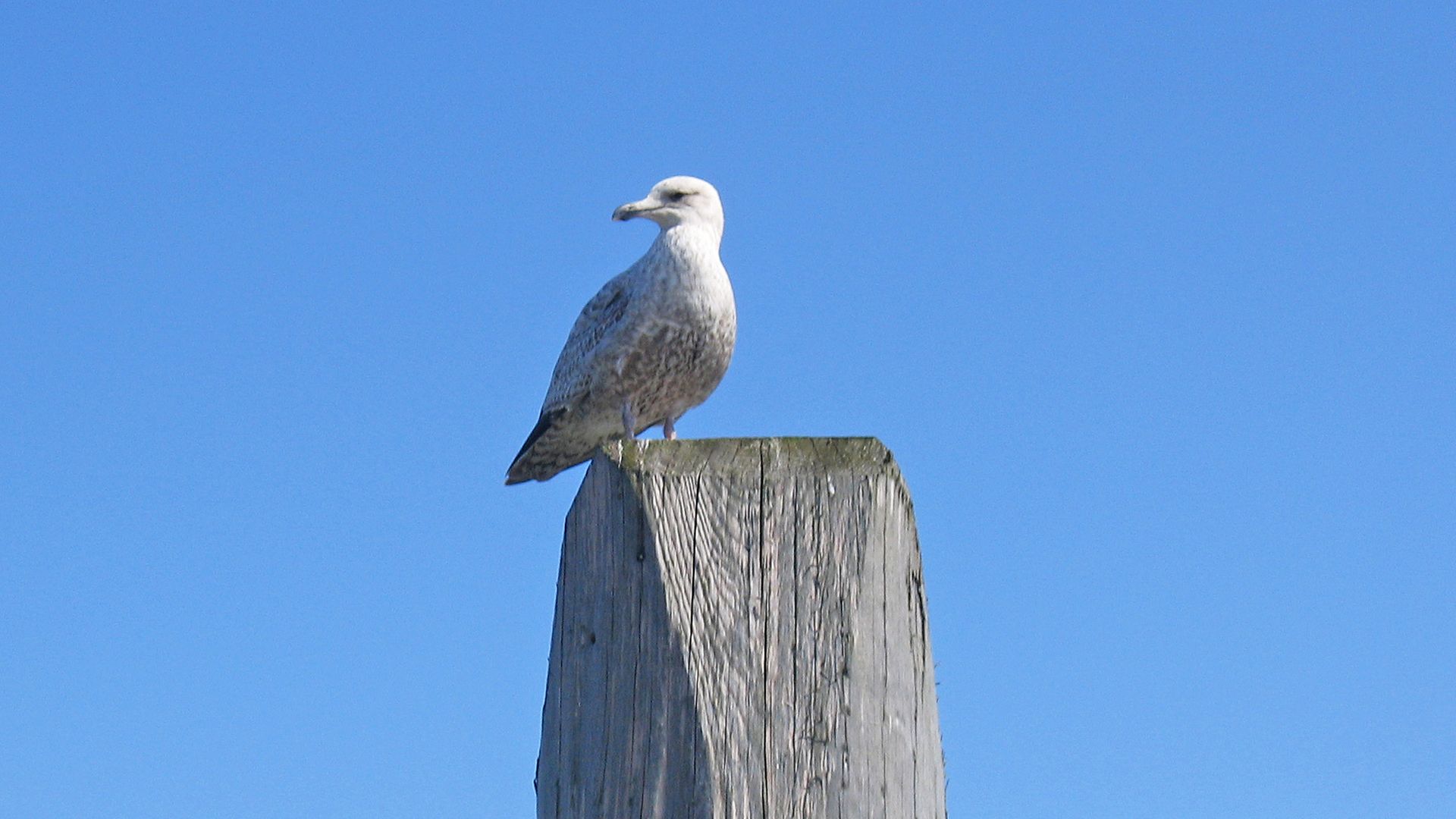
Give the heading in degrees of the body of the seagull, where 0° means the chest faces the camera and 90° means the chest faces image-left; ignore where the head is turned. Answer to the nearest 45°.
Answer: approximately 315°
